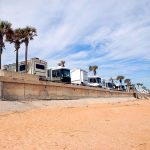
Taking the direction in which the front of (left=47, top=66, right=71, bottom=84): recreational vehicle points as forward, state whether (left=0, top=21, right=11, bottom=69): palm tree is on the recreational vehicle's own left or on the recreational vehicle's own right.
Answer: on the recreational vehicle's own right
